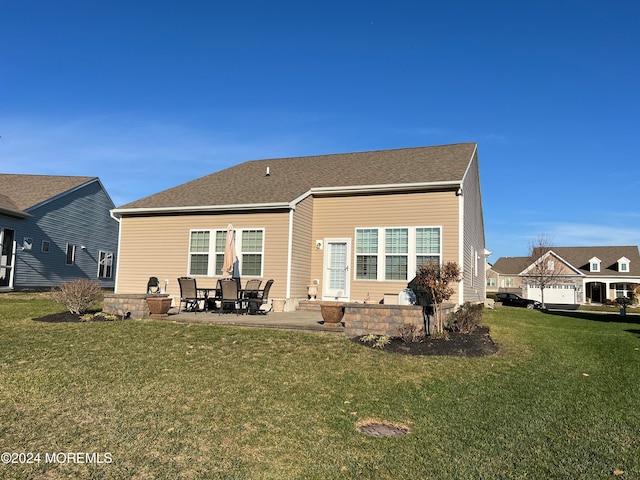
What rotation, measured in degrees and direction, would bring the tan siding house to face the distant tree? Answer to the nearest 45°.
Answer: approximately 45° to its right

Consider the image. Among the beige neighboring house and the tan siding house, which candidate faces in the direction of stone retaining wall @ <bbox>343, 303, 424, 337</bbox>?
the beige neighboring house

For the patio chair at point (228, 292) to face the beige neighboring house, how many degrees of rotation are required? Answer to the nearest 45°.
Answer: approximately 45° to its right

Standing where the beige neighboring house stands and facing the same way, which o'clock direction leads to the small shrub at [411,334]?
The small shrub is roughly at 12 o'clock from the beige neighboring house.

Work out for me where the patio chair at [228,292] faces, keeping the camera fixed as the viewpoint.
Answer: facing away from the viewer

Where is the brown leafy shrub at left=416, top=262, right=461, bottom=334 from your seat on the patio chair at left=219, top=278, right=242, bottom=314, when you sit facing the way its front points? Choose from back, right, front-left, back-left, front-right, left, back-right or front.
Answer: back-right

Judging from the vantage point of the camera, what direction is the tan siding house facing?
facing away from the viewer

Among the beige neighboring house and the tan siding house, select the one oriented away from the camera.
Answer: the tan siding house

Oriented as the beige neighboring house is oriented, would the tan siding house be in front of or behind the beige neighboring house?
in front

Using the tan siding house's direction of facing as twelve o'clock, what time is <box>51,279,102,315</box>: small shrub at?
The small shrub is roughly at 8 o'clock from the tan siding house.

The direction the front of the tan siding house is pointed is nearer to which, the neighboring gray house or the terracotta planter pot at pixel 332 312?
the neighboring gray house

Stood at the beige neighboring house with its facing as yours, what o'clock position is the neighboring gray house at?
The neighboring gray house is roughly at 1 o'clock from the beige neighboring house.

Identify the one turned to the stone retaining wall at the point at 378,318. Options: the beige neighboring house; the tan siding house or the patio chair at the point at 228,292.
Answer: the beige neighboring house

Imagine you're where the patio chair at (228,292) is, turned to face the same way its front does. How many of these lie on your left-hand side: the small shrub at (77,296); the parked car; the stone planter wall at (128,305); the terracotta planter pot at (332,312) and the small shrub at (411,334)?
2

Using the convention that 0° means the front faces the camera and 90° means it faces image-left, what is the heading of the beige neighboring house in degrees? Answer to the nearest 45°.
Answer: approximately 0°
